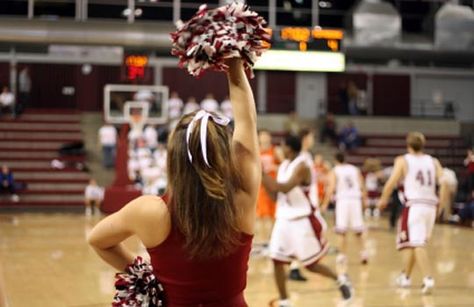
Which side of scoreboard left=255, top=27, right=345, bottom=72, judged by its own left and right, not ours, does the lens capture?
front

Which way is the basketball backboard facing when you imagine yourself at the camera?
facing the viewer

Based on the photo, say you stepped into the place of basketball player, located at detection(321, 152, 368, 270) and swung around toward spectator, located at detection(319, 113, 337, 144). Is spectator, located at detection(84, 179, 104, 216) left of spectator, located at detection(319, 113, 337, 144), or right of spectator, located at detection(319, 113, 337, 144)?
left

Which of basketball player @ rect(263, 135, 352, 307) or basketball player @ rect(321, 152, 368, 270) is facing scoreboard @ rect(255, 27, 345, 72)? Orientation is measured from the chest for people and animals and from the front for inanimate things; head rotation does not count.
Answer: basketball player @ rect(321, 152, 368, 270)

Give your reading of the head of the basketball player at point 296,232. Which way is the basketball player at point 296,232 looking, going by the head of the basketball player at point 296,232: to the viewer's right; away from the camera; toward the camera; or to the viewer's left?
to the viewer's left

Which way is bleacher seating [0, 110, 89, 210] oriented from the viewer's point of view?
toward the camera

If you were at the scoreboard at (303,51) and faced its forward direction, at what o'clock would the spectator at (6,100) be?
The spectator is roughly at 4 o'clock from the scoreboard.

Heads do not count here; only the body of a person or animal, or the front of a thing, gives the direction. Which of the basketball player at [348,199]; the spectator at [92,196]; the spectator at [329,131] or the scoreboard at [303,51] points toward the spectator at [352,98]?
the basketball player

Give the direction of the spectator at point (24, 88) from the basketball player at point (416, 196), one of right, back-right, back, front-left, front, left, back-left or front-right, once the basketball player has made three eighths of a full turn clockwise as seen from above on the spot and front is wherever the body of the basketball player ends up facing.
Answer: back-left

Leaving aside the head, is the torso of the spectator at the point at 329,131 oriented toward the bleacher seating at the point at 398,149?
no

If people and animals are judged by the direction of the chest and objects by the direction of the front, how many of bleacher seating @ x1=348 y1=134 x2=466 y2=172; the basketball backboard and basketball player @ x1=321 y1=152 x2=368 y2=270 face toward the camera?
2

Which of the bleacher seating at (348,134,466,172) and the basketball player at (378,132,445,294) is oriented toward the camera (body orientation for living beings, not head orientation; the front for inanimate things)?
the bleacher seating

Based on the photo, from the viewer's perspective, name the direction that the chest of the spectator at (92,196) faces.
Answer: toward the camera

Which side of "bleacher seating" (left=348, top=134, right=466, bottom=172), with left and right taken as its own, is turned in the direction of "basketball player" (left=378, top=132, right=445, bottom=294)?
front

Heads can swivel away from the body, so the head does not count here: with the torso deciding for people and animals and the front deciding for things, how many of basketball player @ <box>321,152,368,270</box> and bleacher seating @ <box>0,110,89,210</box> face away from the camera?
1

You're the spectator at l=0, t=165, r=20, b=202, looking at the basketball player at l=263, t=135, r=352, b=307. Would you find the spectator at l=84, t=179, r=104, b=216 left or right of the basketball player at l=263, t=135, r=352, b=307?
left

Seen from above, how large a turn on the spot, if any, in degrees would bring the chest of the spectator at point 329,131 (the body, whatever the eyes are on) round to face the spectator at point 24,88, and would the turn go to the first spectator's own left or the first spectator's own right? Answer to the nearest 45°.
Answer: approximately 90° to the first spectator's own right

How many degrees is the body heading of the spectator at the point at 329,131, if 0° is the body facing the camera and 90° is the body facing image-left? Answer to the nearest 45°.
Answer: approximately 0°
